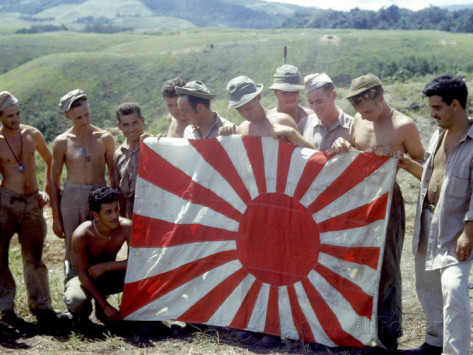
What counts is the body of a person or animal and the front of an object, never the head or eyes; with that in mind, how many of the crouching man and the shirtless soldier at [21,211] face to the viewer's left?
0

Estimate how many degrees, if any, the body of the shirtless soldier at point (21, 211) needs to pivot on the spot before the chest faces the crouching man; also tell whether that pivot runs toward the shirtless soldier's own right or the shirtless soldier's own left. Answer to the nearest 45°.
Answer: approximately 45° to the shirtless soldier's own left

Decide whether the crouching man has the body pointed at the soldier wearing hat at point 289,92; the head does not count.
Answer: no

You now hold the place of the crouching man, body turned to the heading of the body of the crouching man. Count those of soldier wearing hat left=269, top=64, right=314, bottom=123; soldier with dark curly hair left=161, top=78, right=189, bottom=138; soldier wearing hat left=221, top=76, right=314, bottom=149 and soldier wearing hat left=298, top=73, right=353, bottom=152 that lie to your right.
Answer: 0

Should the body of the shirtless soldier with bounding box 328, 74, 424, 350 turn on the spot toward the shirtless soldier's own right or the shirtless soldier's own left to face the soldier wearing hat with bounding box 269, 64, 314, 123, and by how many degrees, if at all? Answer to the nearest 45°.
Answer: approximately 90° to the shirtless soldier's own right

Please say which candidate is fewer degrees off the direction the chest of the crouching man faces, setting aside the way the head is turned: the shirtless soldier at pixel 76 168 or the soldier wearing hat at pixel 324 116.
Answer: the soldier wearing hat

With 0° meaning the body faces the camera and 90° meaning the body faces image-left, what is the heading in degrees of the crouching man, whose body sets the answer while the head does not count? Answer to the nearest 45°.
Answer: approximately 315°

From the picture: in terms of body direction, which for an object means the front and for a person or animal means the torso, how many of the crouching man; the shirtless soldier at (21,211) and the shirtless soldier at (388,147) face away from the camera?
0

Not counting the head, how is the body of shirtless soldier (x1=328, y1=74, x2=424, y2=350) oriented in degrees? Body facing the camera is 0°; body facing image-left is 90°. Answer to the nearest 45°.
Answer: approximately 45°

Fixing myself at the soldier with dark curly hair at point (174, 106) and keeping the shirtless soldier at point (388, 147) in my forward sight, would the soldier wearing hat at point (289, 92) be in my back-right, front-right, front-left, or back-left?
front-left

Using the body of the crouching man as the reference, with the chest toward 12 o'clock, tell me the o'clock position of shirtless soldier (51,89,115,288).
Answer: The shirtless soldier is roughly at 7 o'clock from the crouching man.

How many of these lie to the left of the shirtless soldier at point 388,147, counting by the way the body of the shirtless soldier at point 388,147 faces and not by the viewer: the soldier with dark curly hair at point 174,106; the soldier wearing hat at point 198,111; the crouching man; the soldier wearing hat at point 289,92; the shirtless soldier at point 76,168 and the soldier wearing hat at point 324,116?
0

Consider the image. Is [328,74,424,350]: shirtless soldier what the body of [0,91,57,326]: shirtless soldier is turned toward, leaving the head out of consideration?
no

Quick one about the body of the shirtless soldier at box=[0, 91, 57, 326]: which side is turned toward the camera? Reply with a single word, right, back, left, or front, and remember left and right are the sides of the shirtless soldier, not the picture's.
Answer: front

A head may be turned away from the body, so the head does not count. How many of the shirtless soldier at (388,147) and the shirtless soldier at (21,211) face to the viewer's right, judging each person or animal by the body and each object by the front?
0

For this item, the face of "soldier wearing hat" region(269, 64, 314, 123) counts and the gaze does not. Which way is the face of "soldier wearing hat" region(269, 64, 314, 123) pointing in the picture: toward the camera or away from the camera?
toward the camera

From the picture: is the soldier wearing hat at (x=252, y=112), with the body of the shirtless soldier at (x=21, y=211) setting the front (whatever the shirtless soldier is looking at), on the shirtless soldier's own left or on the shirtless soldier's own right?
on the shirtless soldier's own left
